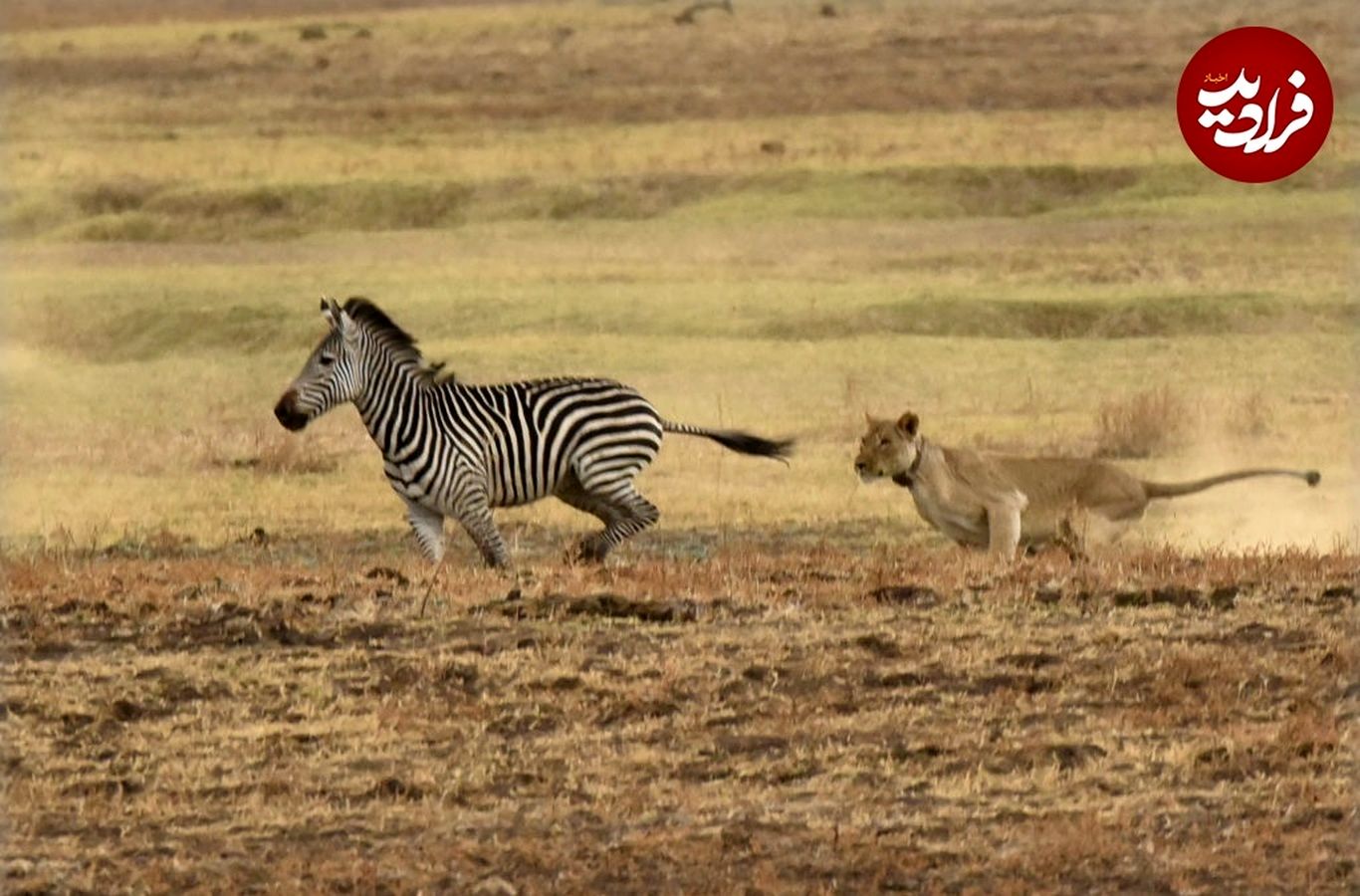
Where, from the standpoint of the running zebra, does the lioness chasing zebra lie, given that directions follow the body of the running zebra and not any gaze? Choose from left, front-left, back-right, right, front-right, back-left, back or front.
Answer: back

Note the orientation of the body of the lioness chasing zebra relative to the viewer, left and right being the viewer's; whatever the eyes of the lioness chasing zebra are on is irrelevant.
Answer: facing to the left of the viewer

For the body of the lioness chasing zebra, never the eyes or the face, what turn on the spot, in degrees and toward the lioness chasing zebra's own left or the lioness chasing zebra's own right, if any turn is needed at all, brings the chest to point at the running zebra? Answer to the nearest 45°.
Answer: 0° — it already faces it

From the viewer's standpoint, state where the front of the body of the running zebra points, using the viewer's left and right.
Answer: facing to the left of the viewer

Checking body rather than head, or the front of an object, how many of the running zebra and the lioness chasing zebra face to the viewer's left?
2
